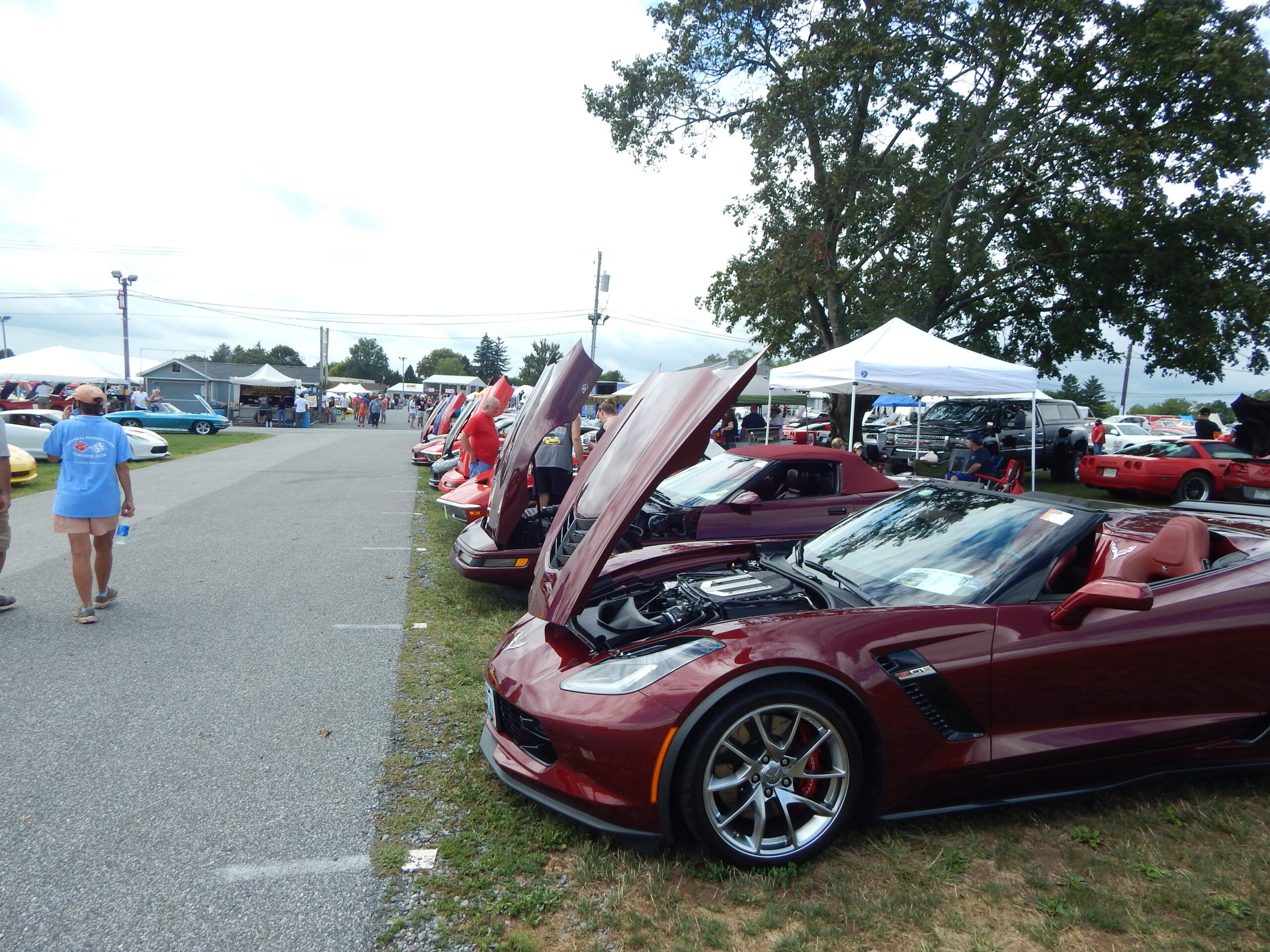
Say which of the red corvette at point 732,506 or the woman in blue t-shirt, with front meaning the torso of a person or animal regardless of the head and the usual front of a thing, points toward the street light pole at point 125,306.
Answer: the woman in blue t-shirt

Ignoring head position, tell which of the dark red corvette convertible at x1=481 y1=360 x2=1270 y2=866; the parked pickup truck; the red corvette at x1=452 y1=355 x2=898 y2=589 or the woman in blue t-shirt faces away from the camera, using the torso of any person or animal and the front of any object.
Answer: the woman in blue t-shirt

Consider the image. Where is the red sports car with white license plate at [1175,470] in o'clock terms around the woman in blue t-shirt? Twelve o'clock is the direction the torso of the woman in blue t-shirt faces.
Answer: The red sports car with white license plate is roughly at 3 o'clock from the woman in blue t-shirt.

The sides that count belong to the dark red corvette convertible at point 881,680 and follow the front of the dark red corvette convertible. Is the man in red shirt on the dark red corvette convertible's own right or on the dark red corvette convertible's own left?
on the dark red corvette convertible's own right

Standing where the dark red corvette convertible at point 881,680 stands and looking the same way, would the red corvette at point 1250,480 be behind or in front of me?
behind

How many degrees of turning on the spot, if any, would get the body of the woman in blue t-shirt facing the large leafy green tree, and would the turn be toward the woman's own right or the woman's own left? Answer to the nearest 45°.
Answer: approximately 90° to the woman's own right

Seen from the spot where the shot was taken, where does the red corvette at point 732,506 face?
facing the viewer and to the left of the viewer

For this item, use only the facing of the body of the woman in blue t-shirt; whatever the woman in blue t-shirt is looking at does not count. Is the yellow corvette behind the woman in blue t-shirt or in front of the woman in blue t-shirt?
in front

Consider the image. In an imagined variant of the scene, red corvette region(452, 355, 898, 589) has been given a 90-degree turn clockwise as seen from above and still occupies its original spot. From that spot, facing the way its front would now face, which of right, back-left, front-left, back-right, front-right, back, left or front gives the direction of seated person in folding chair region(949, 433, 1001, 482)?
right

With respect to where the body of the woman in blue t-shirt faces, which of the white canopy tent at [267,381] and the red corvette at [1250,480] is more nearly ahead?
the white canopy tent

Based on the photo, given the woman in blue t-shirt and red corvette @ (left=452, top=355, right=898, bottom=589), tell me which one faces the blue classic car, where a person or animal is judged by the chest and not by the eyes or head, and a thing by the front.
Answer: the woman in blue t-shirt

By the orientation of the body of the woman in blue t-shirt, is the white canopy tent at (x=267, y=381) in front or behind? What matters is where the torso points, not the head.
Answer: in front

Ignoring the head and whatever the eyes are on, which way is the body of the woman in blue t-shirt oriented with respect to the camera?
away from the camera

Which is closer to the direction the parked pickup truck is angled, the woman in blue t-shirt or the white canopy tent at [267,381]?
the woman in blue t-shirt

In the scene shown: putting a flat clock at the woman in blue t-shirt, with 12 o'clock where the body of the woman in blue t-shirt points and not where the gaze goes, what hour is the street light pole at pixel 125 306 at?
The street light pole is roughly at 12 o'clock from the woman in blue t-shirt.

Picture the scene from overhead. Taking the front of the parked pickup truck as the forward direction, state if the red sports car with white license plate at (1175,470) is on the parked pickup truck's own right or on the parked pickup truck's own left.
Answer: on the parked pickup truck's own left
